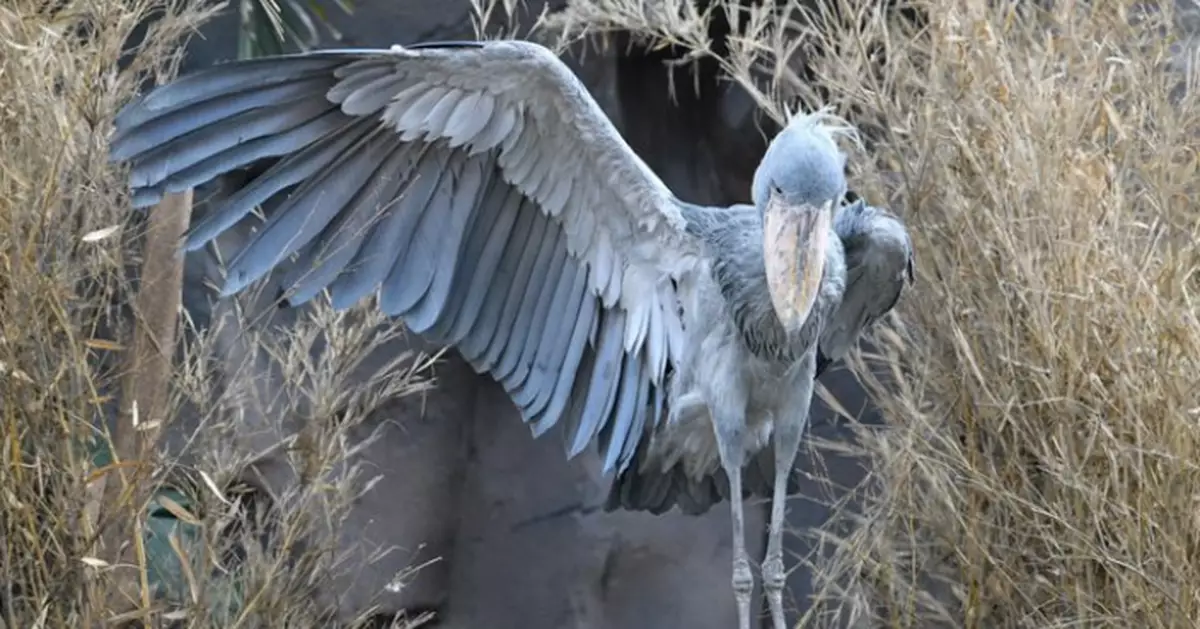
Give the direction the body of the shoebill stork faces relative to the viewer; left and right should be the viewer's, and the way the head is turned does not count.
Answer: facing the viewer and to the right of the viewer
